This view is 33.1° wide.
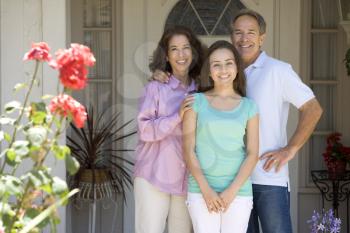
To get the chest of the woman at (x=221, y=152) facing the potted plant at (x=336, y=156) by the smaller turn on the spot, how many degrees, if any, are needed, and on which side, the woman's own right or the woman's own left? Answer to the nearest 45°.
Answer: approximately 135° to the woman's own left

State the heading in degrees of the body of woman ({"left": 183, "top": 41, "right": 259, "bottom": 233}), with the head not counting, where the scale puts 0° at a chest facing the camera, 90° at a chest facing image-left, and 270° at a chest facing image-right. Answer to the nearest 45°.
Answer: approximately 0°

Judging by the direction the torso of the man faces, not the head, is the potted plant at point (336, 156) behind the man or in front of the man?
behind

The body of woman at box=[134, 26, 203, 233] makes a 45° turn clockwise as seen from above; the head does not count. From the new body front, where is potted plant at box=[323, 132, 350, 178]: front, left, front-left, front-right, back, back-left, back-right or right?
back-left

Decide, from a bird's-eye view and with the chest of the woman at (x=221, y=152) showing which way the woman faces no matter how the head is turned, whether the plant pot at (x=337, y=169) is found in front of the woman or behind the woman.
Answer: behind

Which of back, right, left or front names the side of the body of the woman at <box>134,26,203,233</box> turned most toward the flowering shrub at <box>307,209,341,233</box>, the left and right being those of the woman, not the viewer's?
left

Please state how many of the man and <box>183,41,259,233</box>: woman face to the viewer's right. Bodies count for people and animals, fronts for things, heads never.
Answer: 0

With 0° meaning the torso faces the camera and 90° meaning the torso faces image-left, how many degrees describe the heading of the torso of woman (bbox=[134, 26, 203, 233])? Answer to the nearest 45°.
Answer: approximately 315°

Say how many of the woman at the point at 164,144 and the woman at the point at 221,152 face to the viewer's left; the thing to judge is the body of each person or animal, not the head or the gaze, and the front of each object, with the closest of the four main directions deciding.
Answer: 0

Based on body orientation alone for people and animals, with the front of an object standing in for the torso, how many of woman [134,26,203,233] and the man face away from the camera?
0
